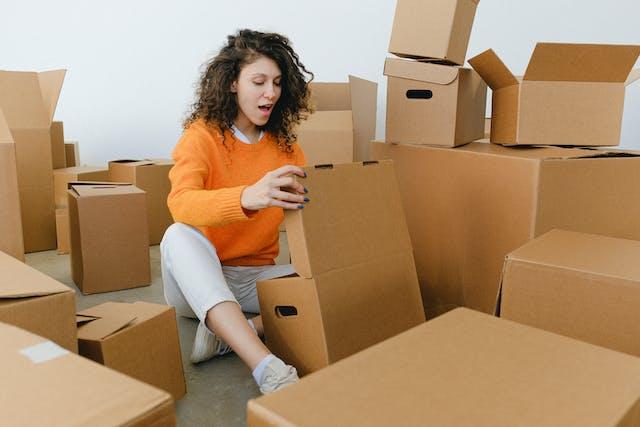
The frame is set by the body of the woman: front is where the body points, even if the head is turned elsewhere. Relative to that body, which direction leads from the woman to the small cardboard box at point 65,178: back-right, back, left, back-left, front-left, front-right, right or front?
back

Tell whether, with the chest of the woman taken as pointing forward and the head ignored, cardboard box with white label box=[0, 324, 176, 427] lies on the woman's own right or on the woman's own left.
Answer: on the woman's own right

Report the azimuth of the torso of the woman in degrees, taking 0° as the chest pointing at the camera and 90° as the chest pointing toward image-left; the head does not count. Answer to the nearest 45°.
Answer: approximately 315°

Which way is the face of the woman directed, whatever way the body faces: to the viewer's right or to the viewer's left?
to the viewer's right

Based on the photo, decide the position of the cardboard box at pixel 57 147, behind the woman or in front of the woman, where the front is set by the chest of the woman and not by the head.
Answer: behind

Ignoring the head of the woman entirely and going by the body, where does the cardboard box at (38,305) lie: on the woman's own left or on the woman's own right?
on the woman's own right

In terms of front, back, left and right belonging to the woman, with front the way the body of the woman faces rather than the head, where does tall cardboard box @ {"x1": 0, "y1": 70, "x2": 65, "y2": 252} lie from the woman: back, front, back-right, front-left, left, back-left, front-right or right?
back

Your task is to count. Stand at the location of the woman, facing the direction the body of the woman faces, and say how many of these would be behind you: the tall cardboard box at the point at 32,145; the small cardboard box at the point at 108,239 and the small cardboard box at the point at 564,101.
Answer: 2
